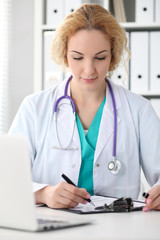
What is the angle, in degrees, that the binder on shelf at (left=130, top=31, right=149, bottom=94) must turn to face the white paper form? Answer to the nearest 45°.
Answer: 0° — it already faces it

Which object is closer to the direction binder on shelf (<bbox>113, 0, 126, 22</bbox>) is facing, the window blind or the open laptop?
the open laptop

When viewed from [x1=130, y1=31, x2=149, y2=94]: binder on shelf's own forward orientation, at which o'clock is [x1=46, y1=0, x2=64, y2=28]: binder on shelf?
[x1=46, y1=0, x2=64, y2=28]: binder on shelf is roughly at 3 o'clock from [x1=130, y1=31, x2=149, y2=94]: binder on shelf.

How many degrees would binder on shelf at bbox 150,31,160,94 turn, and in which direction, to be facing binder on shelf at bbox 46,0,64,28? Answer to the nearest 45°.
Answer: approximately 90° to its right

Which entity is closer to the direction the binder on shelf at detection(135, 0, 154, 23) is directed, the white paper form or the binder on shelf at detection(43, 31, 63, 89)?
the white paper form

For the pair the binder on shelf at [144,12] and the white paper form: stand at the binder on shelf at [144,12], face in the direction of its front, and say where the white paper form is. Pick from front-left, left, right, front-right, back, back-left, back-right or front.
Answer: front

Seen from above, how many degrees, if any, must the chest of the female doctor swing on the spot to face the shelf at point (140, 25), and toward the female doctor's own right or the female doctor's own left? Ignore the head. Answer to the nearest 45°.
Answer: approximately 180°

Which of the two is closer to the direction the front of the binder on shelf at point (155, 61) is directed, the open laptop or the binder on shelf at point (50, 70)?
the open laptop

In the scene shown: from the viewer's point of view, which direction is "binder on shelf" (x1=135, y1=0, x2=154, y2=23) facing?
toward the camera

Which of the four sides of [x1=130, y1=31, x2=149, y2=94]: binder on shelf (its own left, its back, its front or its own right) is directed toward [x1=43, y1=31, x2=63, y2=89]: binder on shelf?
right

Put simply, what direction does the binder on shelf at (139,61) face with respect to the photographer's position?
facing the viewer

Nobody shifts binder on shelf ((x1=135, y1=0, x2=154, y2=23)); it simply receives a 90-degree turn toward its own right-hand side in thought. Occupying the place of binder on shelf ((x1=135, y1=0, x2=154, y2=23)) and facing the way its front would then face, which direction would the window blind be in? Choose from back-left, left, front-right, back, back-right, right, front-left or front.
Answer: front
